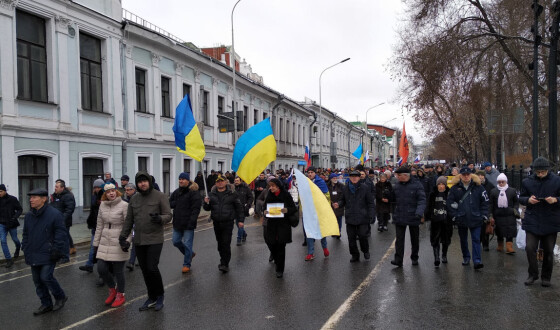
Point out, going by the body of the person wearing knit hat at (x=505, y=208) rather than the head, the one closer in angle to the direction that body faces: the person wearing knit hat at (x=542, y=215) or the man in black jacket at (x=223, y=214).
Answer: the person wearing knit hat

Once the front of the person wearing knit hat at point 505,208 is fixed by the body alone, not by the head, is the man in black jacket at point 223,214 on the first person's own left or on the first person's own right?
on the first person's own right

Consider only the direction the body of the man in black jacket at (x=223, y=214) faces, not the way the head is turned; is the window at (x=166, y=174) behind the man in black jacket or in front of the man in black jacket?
behind

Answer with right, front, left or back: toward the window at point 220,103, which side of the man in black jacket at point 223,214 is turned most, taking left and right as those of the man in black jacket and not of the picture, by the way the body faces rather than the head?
back

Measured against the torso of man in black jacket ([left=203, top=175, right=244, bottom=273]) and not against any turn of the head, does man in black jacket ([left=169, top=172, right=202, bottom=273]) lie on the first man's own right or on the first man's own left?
on the first man's own right

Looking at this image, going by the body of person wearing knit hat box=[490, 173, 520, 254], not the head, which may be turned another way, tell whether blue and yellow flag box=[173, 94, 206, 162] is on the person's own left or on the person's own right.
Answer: on the person's own right

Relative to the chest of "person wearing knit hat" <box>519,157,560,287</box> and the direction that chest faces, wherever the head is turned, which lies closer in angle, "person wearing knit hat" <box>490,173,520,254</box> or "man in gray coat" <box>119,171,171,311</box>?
the man in gray coat

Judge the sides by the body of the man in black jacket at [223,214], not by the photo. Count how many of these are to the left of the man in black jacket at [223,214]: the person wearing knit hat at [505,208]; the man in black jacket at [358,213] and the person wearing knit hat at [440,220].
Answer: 3

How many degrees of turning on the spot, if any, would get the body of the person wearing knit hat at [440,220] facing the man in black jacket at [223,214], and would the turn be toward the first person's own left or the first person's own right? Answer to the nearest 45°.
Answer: approximately 45° to the first person's own right
